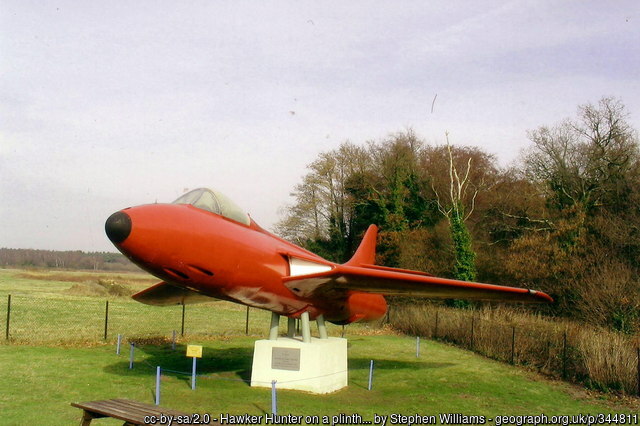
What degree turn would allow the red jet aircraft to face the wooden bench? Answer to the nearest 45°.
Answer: approximately 45° to its left

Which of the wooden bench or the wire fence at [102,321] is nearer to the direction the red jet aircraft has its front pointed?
the wooden bench

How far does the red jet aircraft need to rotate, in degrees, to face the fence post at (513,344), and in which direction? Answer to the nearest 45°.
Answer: approximately 180°

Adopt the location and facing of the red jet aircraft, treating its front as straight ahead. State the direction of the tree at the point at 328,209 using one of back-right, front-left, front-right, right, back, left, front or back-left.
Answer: back-right

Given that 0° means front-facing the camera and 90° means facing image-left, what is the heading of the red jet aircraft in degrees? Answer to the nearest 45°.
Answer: approximately 45°

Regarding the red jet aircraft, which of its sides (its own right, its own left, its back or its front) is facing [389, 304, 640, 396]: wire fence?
back

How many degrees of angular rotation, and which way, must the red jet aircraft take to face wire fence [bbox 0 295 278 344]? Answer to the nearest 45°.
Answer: approximately 90° to its right
